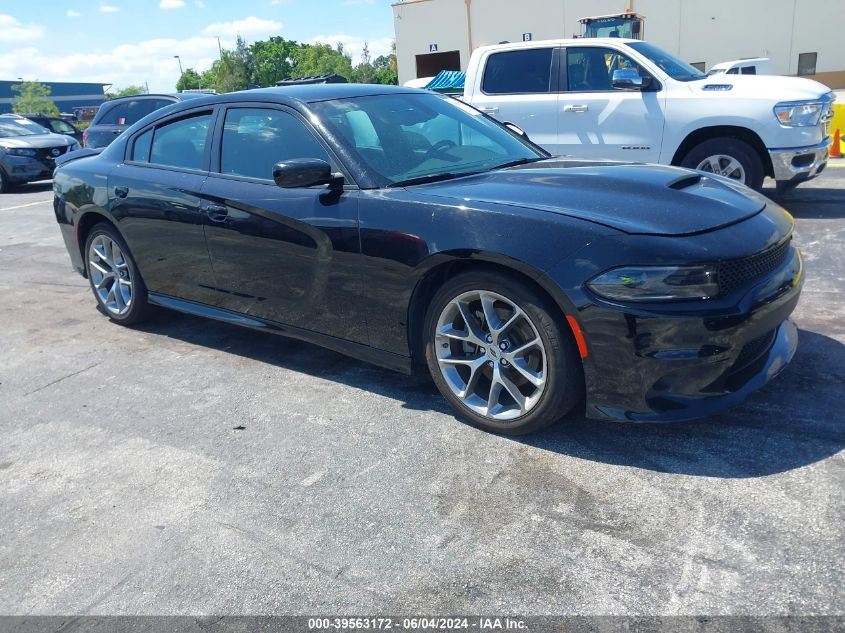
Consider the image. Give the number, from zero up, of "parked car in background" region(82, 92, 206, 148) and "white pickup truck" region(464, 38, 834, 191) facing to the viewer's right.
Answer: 2

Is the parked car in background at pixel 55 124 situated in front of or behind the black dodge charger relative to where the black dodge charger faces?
behind

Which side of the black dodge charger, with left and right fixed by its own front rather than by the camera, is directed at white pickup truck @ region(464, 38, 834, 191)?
left

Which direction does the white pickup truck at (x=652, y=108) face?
to the viewer's right

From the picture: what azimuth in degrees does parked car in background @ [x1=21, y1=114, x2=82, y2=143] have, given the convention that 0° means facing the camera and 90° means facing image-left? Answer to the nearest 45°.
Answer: approximately 315°

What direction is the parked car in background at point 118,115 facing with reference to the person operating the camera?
facing to the right of the viewer
